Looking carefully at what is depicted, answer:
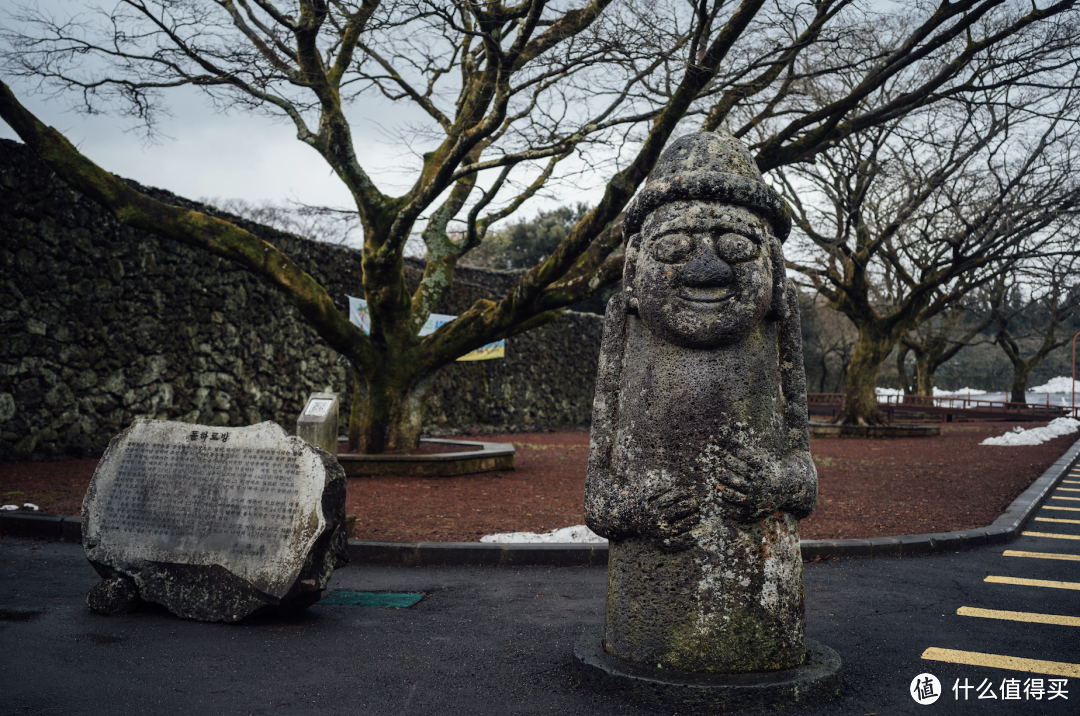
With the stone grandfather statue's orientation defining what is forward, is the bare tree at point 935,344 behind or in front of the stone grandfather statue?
behind

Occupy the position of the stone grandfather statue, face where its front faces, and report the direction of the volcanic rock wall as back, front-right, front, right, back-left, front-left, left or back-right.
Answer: back-right

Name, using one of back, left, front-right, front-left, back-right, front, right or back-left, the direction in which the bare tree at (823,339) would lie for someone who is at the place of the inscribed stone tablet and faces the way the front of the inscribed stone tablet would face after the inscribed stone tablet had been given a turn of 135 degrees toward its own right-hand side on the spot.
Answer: right

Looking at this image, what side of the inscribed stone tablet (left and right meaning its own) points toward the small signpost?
back

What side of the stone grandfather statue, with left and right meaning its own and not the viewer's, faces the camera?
front

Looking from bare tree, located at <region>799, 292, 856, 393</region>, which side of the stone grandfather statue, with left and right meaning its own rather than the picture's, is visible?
back

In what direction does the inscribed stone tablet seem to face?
toward the camera

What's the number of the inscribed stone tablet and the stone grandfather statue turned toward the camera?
2

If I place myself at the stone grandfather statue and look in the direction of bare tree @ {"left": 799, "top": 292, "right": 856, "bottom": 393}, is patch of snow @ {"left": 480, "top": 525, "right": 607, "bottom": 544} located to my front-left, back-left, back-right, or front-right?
front-left

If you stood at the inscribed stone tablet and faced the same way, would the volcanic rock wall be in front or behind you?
behind

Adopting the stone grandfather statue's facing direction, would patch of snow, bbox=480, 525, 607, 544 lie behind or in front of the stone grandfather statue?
behind
